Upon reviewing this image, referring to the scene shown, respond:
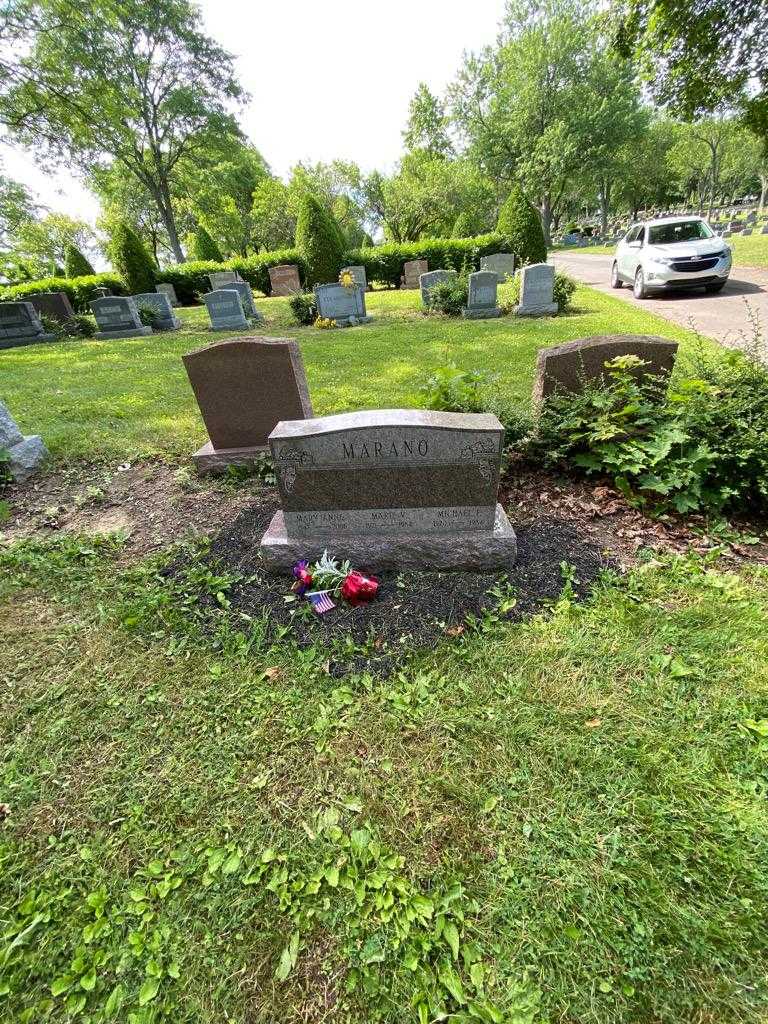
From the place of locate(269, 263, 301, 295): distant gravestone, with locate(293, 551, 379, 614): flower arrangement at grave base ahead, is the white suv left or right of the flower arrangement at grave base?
left

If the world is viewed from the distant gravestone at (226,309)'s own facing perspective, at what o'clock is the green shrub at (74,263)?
The green shrub is roughly at 5 o'clock from the distant gravestone.

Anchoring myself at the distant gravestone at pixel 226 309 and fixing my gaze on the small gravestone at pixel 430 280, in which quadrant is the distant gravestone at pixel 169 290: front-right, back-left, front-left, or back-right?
back-left

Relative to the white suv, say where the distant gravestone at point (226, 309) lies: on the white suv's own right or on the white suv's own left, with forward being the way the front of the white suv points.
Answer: on the white suv's own right

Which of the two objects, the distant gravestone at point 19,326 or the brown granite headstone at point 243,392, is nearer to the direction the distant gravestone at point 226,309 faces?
the brown granite headstone

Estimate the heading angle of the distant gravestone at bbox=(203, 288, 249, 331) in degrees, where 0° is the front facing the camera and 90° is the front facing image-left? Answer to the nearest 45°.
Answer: approximately 0°

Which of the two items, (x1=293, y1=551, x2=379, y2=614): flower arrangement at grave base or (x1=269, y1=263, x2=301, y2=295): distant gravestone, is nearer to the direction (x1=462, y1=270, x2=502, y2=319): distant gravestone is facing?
the flower arrangement at grave base

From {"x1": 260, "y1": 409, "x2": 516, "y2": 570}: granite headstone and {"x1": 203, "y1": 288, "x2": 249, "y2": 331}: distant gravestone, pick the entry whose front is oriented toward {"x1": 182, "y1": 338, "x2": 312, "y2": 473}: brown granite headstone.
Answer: the distant gravestone

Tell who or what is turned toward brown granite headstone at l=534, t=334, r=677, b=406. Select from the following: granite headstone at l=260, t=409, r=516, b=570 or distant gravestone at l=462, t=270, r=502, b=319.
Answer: the distant gravestone

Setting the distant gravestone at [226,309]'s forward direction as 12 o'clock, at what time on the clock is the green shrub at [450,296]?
The green shrub is roughly at 10 o'clock from the distant gravestone.

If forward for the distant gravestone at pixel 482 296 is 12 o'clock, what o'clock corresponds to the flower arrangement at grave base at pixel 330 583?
The flower arrangement at grave base is roughly at 12 o'clock from the distant gravestone.

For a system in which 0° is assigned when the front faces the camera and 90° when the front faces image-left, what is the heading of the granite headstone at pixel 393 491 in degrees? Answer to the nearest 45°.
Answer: approximately 0°

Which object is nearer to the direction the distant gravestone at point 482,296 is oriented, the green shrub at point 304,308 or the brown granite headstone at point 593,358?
the brown granite headstone

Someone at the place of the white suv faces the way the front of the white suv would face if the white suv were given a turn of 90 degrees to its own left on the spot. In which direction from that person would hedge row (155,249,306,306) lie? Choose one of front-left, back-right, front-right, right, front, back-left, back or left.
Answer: back-left
